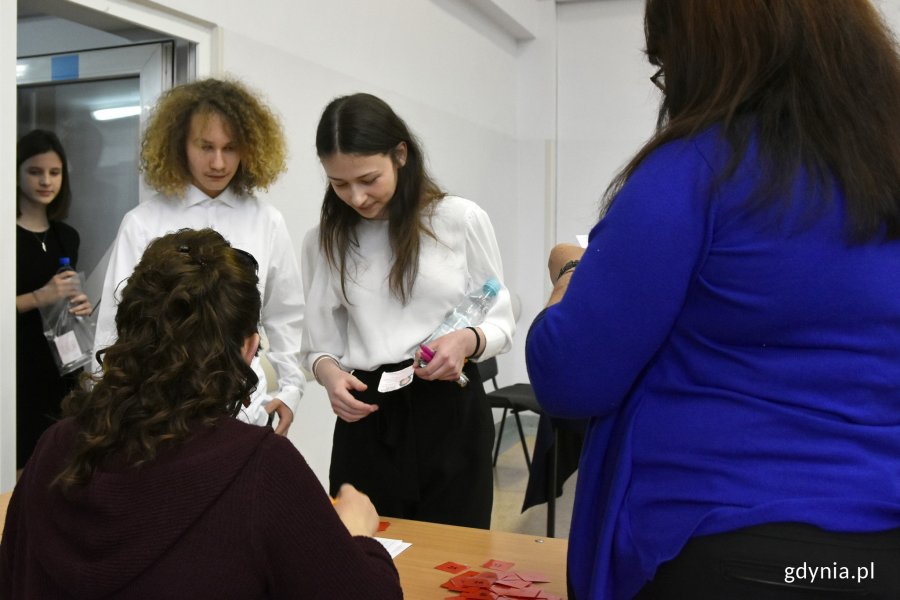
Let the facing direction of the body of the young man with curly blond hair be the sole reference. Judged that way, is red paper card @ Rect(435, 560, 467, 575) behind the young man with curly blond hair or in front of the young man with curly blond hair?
in front

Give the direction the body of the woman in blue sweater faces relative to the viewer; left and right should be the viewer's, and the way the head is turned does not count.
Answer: facing away from the viewer and to the left of the viewer

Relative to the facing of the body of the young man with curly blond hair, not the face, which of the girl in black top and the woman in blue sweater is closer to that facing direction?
the woman in blue sweater

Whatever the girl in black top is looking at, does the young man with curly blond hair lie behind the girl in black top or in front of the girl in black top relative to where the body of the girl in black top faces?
in front

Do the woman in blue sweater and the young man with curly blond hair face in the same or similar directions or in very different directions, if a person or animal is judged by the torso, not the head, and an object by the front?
very different directions

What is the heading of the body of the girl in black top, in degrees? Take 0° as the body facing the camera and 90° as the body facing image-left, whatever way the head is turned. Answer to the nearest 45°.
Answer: approximately 315°

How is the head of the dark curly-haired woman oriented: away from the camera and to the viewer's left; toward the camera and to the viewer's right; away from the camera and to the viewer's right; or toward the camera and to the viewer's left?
away from the camera and to the viewer's right

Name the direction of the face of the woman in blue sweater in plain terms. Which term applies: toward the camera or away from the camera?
away from the camera

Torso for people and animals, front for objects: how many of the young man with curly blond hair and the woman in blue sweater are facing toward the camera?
1

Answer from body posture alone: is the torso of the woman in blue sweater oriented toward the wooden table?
yes

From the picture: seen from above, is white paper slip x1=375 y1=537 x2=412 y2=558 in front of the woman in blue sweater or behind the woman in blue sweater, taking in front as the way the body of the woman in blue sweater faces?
in front
